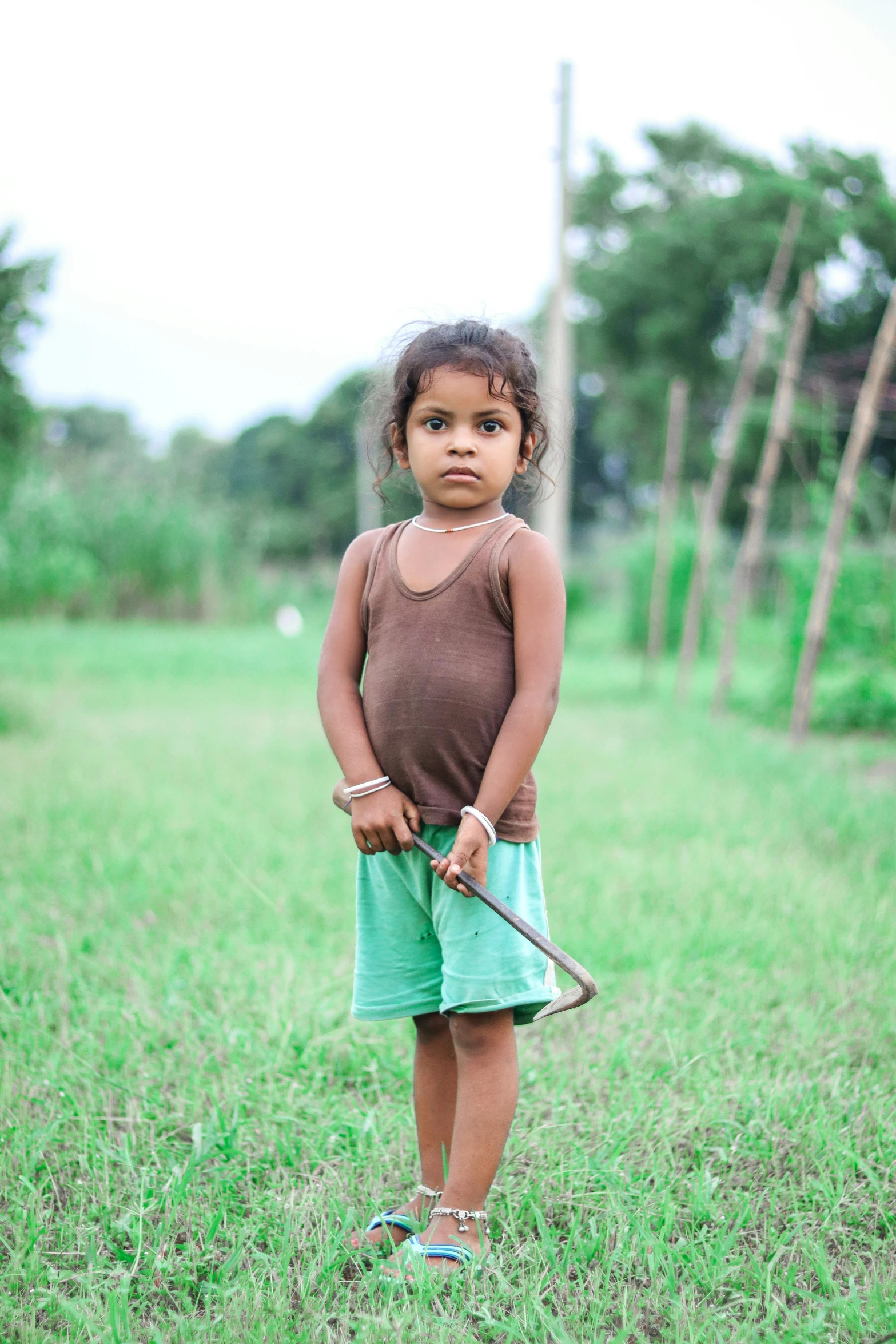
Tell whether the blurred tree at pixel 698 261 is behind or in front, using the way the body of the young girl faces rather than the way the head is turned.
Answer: behind

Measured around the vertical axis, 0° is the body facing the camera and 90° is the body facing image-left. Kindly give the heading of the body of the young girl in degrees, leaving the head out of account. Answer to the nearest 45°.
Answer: approximately 45°

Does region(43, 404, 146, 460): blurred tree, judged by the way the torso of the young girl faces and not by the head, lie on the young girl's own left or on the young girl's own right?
on the young girl's own right

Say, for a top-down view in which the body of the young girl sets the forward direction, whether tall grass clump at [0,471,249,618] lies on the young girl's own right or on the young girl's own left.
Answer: on the young girl's own right

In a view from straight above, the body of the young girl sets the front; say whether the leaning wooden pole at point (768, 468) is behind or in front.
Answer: behind
